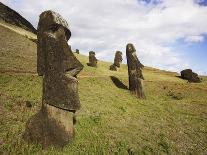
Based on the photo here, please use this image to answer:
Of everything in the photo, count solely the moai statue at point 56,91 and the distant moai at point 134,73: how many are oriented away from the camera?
0

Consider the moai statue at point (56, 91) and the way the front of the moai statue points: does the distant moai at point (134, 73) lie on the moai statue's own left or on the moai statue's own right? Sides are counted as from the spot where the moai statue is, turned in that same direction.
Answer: on the moai statue's own left

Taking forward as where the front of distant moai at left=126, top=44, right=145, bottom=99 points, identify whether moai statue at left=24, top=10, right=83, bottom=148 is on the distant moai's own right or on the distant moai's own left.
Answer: on the distant moai's own right

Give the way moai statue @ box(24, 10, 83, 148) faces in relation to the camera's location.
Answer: facing the viewer and to the right of the viewer
